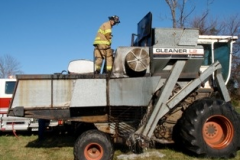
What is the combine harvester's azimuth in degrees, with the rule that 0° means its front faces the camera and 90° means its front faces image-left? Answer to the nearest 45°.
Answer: approximately 270°
